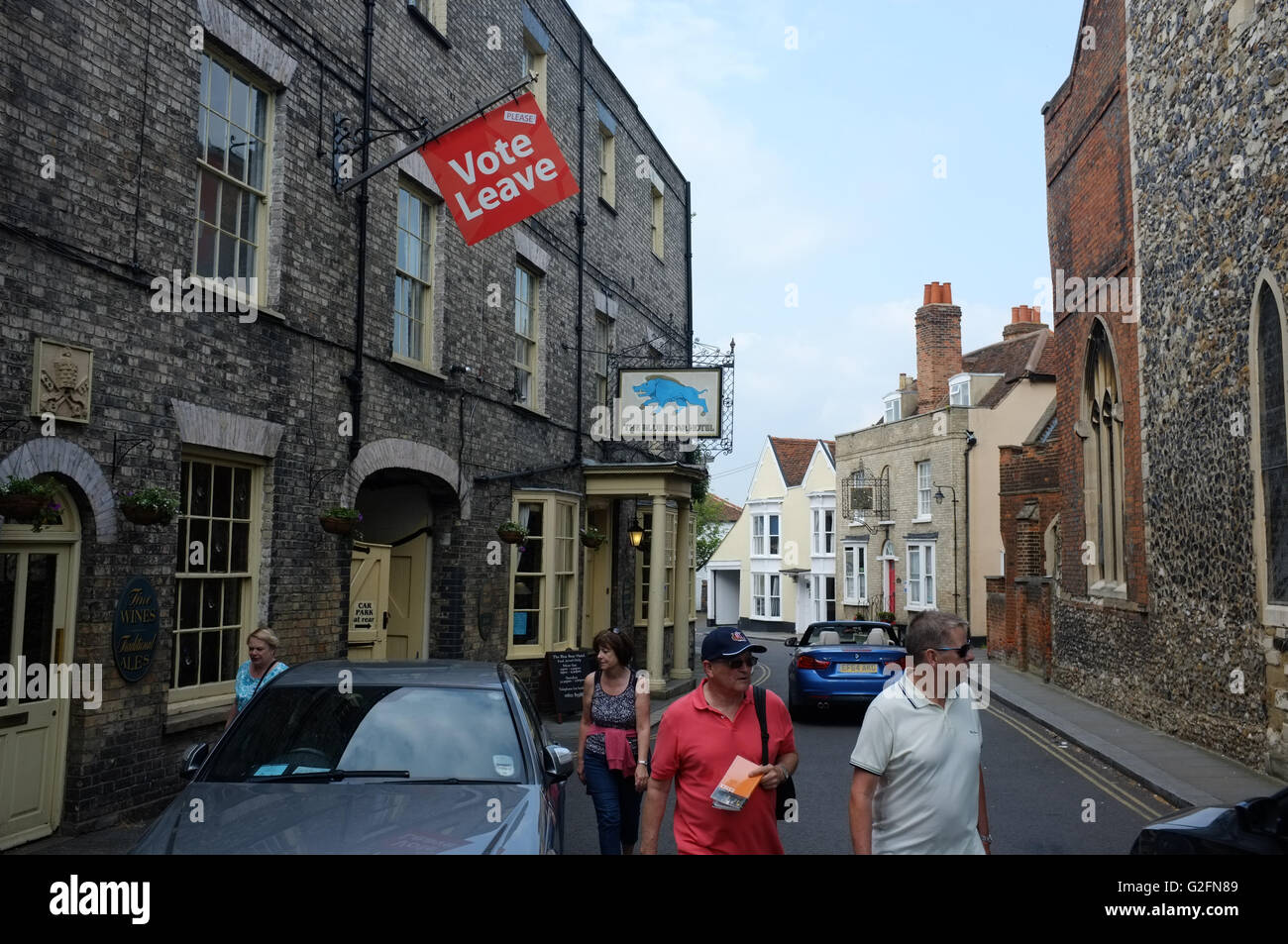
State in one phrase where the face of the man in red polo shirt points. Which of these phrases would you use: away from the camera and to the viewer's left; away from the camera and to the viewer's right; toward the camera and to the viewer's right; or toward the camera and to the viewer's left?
toward the camera and to the viewer's right

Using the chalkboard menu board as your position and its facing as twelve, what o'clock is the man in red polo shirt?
The man in red polo shirt is roughly at 12 o'clock from the chalkboard menu board.

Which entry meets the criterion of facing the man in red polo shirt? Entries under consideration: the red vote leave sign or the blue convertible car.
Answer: the red vote leave sign

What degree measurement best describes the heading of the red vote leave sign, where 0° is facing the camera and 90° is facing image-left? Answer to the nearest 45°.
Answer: approximately 0°

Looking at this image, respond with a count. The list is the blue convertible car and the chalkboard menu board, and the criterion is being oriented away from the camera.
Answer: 1

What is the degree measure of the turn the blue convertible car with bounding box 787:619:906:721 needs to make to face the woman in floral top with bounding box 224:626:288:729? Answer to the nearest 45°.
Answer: approximately 135° to its left

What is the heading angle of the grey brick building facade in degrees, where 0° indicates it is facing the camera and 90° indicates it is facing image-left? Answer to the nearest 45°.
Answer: approximately 315°

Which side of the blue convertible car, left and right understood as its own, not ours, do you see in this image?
back

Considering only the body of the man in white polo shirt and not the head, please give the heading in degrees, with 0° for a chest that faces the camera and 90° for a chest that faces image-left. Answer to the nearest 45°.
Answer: approximately 315°

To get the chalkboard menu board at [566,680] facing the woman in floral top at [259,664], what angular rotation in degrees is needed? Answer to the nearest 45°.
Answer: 0° — it already faces them

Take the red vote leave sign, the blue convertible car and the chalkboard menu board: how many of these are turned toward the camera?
2
